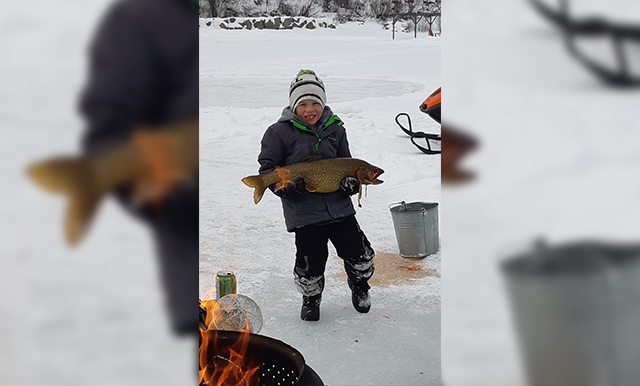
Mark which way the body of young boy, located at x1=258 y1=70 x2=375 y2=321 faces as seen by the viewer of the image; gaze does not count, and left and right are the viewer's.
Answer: facing the viewer

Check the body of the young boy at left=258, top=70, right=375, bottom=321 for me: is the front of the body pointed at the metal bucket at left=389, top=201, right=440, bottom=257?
no

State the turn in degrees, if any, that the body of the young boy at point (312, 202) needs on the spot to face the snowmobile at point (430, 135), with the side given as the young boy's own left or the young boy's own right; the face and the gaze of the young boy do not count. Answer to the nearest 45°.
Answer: approximately 180°

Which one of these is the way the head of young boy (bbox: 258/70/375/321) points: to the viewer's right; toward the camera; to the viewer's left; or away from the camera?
toward the camera

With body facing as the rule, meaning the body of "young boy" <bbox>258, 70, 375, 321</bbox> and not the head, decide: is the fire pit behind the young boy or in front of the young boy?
in front
